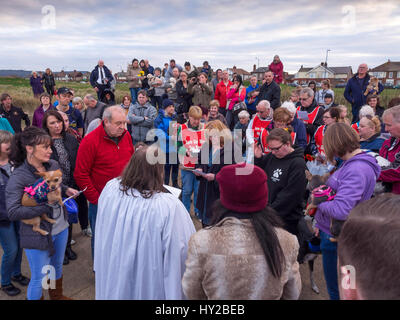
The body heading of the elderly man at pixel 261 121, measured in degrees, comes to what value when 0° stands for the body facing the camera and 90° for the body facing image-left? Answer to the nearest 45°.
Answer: approximately 45°

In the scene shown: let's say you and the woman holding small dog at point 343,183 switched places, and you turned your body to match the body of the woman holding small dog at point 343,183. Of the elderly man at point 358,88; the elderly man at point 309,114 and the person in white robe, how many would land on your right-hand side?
2

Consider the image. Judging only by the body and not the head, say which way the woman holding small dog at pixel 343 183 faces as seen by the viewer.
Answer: to the viewer's left

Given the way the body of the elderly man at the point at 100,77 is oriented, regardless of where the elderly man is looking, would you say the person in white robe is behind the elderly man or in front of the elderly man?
in front

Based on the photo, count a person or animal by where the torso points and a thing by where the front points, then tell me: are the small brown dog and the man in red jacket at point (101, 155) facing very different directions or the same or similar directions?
same or similar directions

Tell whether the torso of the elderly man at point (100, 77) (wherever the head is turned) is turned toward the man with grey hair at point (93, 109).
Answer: yes

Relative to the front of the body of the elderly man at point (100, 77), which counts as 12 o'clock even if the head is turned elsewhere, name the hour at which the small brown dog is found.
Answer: The small brown dog is roughly at 12 o'clock from the elderly man.

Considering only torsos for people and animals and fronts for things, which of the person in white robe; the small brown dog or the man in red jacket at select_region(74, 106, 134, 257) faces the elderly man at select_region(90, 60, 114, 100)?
the person in white robe

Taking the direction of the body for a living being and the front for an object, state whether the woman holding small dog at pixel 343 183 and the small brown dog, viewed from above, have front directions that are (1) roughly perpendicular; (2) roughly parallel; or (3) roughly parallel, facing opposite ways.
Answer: roughly parallel, facing opposite ways

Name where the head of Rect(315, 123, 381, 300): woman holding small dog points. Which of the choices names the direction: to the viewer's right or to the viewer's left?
to the viewer's left

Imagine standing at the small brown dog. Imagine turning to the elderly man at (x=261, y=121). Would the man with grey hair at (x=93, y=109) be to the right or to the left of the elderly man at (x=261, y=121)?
left

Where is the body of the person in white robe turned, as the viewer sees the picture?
away from the camera

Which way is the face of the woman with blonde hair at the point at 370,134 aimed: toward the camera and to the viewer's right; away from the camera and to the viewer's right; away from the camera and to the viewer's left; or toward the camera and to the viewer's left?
toward the camera and to the viewer's left

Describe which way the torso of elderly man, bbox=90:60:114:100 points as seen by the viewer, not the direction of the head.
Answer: toward the camera

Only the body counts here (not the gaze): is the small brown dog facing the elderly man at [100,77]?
no

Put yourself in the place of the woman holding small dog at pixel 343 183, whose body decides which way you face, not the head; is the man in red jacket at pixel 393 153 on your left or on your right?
on your right

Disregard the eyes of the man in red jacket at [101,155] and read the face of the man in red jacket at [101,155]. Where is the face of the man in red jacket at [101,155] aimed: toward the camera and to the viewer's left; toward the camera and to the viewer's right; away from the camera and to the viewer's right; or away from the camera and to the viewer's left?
toward the camera and to the viewer's right
